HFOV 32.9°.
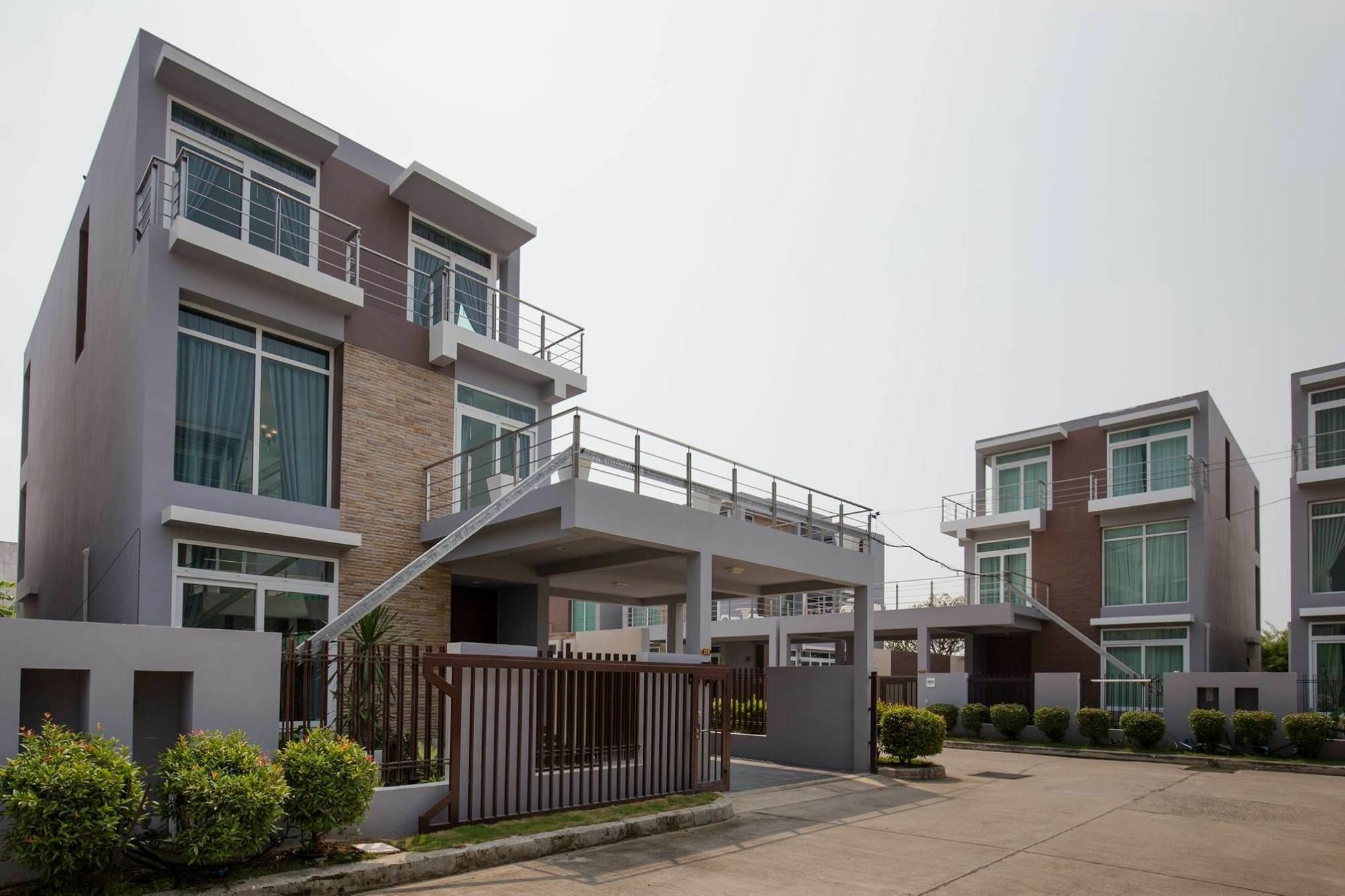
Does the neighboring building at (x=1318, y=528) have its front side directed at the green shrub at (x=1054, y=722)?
no

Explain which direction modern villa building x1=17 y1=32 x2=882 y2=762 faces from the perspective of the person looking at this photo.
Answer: facing the viewer and to the right of the viewer

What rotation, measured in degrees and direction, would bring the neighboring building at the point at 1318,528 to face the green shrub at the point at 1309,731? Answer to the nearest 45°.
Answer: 0° — it already faces it

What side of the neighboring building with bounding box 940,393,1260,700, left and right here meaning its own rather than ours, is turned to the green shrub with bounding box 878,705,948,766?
front

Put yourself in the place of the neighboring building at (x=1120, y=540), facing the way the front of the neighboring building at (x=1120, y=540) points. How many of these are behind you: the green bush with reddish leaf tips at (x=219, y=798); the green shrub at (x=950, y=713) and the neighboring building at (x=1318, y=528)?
0

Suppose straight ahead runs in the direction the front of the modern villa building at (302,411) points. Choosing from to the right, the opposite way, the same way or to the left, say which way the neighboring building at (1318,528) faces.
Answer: to the right

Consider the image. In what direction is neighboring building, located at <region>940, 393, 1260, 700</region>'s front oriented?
toward the camera

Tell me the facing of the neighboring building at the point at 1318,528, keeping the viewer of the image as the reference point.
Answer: facing the viewer

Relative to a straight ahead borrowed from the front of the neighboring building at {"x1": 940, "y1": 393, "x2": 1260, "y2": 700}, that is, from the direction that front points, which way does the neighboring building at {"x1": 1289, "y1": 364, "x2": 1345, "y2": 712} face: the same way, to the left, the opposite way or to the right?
the same way

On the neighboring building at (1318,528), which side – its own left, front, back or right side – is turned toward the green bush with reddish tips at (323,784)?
front

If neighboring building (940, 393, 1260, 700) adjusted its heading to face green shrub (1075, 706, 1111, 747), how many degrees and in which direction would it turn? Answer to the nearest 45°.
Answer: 0° — it already faces it

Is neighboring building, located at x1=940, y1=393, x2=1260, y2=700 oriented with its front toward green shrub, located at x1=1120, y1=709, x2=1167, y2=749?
yes

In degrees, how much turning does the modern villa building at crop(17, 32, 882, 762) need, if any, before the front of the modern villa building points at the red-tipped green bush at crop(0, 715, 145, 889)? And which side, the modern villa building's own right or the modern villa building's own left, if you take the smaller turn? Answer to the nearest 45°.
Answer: approximately 45° to the modern villa building's own right

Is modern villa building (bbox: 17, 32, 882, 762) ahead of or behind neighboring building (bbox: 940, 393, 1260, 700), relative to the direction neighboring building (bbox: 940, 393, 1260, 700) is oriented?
ahead

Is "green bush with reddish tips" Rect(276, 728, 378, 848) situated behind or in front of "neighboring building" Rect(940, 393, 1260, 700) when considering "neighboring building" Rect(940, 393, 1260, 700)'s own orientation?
in front

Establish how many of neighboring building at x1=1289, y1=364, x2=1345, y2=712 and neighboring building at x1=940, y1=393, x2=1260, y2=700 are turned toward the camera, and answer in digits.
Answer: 2
